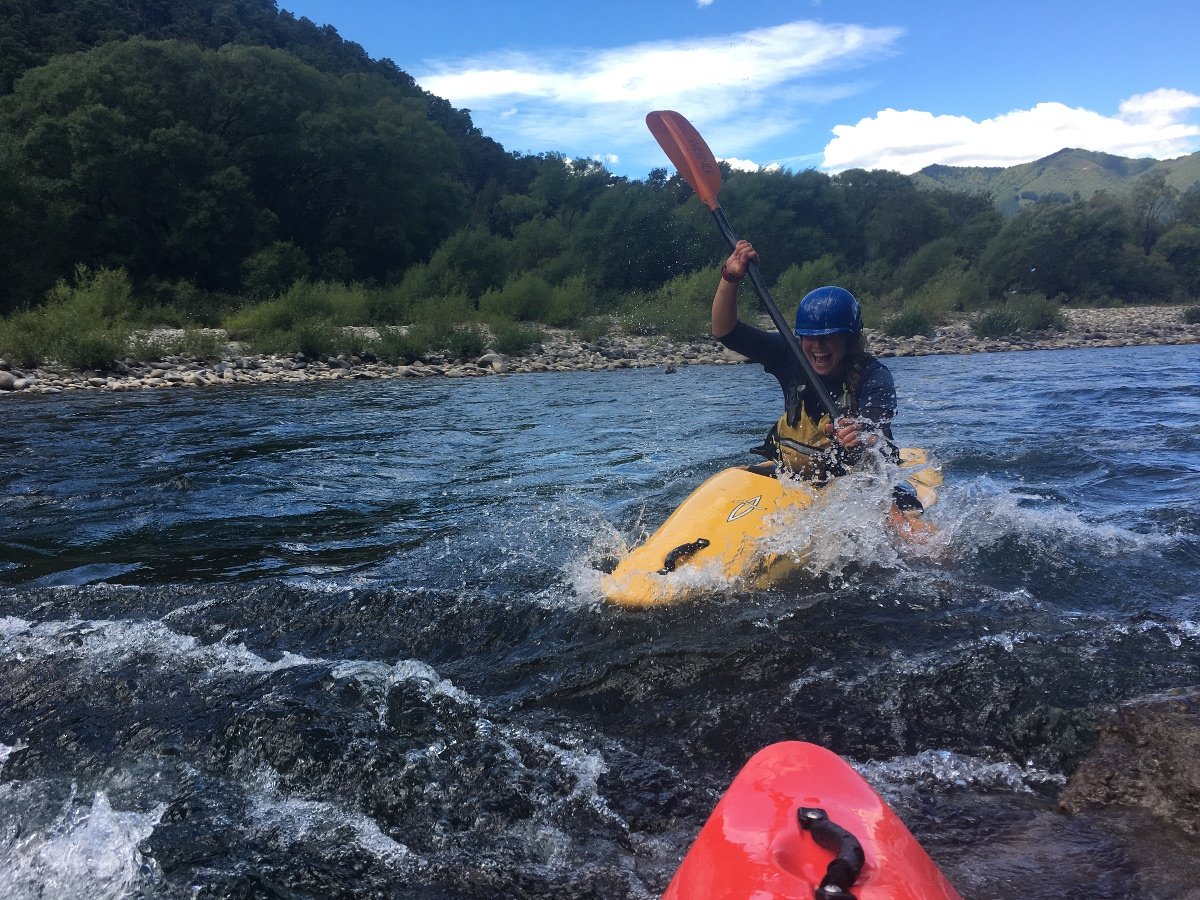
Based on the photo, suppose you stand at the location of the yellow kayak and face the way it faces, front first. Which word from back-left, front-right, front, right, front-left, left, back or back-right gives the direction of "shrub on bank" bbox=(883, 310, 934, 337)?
back-right

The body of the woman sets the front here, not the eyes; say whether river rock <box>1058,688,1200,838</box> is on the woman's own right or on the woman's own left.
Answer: on the woman's own left

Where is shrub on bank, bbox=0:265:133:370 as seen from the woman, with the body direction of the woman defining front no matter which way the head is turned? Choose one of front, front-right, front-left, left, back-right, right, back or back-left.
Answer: right

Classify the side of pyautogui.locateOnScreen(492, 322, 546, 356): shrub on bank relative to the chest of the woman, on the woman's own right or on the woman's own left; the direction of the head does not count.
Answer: on the woman's own right

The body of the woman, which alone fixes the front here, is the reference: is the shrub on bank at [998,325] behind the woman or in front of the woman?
behind

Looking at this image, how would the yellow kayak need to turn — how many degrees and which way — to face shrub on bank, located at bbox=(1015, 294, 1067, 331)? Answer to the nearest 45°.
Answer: approximately 135° to its right

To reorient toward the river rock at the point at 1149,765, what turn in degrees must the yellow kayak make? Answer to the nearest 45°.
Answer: approximately 90° to its left

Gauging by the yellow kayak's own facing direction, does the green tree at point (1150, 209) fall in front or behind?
behind

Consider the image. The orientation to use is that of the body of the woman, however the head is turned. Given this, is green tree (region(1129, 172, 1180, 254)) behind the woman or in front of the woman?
behind

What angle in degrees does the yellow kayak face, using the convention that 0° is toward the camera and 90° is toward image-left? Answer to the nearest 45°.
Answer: approximately 45°

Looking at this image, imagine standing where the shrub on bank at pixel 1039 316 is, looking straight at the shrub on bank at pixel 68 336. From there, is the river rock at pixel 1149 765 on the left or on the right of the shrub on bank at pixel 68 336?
left

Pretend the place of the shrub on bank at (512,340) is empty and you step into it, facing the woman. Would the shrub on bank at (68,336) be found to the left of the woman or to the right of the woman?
right
